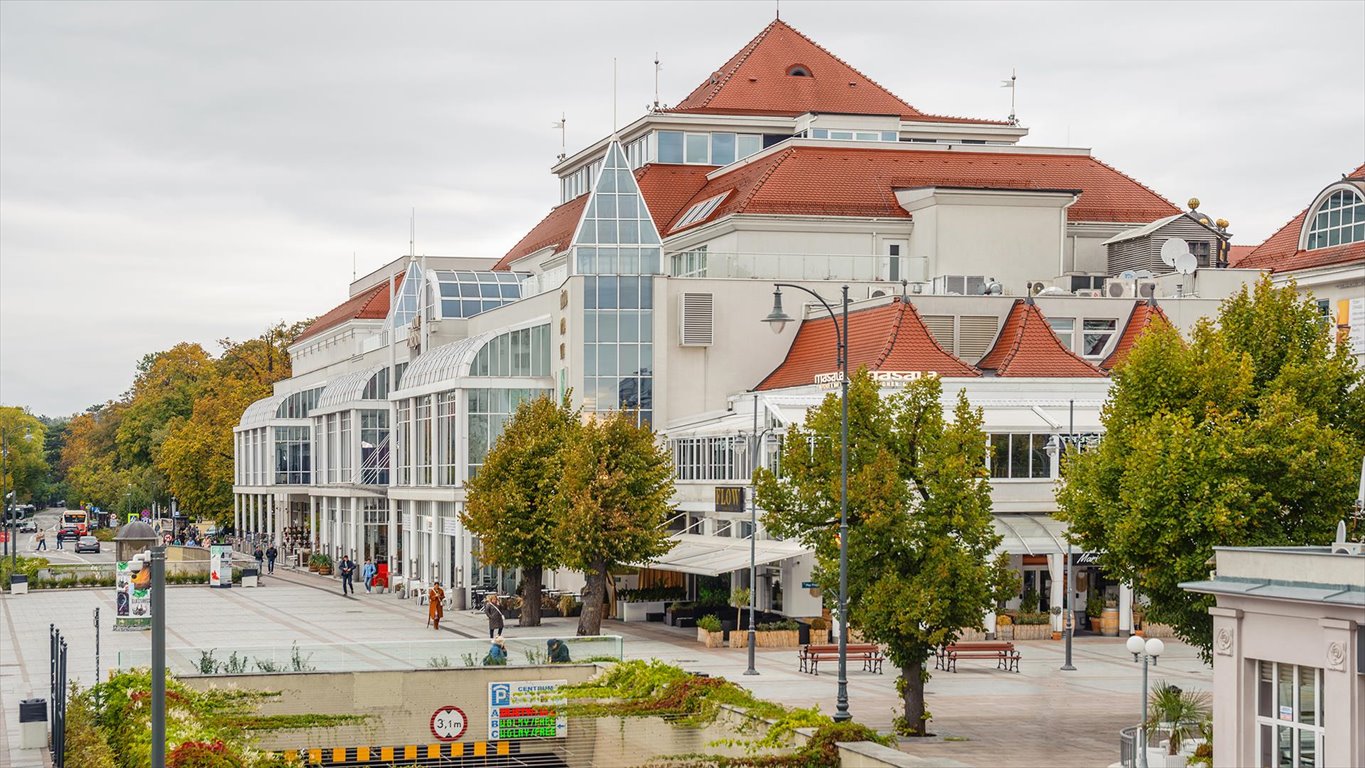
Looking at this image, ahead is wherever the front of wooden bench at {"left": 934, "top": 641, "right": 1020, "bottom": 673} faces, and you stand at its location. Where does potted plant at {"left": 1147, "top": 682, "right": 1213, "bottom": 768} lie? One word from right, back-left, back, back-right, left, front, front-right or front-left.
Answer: front

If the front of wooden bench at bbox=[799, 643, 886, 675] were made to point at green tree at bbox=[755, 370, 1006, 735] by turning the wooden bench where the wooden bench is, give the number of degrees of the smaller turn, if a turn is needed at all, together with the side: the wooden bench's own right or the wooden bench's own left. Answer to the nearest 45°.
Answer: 0° — it already faces it

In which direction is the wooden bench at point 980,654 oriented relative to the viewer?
toward the camera

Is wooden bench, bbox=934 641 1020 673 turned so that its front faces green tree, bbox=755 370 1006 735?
yes

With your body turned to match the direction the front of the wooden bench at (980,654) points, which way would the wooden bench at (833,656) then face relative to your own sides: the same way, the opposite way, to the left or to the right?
the same way

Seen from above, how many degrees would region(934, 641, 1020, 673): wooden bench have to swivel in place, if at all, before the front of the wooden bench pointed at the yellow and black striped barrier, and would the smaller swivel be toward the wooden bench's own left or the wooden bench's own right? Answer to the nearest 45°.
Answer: approximately 45° to the wooden bench's own right

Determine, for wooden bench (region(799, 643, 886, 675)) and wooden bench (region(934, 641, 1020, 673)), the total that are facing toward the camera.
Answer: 2

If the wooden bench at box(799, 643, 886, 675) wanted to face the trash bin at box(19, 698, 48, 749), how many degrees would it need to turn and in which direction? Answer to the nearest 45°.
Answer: approximately 45° to its right

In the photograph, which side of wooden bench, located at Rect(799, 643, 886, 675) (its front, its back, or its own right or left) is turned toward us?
front

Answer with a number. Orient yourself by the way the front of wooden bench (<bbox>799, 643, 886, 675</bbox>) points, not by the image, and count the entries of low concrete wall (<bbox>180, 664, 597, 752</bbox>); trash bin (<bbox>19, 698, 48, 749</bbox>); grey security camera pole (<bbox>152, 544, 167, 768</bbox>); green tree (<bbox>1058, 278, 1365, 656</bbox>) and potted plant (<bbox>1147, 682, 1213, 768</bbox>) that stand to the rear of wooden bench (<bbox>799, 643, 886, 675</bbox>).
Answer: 0
